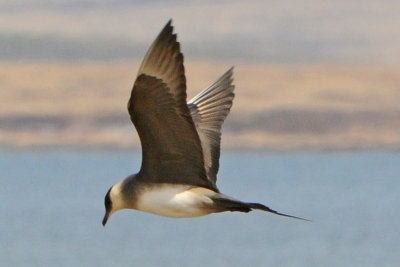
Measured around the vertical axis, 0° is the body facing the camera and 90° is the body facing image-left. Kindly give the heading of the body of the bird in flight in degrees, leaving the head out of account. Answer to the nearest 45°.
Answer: approximately 90°
